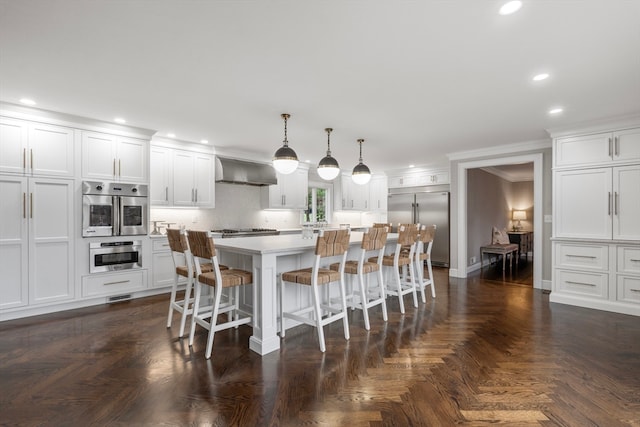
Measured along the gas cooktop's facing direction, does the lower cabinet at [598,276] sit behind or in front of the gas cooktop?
in front

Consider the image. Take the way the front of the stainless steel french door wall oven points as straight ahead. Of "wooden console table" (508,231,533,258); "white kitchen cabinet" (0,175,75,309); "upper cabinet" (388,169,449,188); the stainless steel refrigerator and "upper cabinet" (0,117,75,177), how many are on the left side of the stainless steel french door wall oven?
3

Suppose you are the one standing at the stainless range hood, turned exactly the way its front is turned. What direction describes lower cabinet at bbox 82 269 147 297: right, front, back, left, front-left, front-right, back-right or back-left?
right

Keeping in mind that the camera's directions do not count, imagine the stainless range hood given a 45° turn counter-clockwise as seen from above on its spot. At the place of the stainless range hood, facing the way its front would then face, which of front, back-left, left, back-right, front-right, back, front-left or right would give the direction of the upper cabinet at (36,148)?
back-right

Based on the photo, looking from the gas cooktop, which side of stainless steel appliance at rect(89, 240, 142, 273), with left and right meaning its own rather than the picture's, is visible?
left

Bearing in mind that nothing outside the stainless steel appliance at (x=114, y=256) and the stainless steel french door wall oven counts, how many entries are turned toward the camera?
2

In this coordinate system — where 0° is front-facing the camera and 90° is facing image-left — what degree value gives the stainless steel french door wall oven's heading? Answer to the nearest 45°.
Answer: approximately 0°

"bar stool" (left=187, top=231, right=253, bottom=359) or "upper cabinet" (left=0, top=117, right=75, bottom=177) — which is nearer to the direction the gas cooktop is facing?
the bar stool

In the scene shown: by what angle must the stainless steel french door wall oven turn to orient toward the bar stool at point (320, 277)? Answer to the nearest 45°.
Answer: approximately 45° to its left

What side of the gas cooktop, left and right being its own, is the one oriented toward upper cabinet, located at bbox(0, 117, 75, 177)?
right

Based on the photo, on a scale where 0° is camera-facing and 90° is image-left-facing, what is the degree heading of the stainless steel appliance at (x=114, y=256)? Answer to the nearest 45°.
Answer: approximately 0°

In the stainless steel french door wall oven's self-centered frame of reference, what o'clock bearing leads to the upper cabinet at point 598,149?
The upper cabinet is roughly at 10 o'clock from the stainless steel french door wall oven.

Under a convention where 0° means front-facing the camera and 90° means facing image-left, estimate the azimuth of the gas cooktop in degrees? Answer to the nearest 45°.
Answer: approximately 315°

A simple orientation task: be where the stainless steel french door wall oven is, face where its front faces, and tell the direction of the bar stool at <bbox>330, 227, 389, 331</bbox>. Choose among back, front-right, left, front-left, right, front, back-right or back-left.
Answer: front-left
